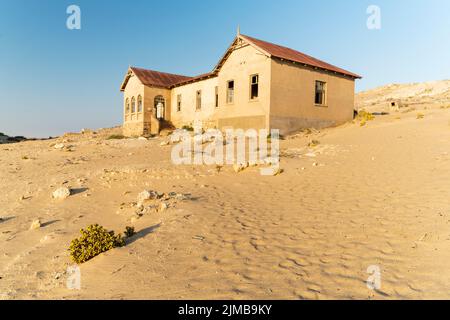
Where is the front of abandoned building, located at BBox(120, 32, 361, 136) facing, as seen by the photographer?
facing the viewer and to the left of the viewer

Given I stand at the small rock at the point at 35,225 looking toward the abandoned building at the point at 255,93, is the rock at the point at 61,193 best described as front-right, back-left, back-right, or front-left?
front-left

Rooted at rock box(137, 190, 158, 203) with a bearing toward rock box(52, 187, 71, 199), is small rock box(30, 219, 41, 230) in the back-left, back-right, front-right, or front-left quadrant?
front-left

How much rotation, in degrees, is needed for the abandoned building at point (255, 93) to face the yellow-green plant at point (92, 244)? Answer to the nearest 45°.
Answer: approximately 45° to its left

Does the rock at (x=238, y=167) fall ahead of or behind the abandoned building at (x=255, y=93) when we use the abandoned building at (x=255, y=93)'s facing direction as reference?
ahead

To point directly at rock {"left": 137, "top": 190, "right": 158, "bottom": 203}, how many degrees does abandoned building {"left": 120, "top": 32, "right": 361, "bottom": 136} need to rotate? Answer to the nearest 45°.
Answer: approximately 45° to its left

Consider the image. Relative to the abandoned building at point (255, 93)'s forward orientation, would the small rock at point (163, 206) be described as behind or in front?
in front

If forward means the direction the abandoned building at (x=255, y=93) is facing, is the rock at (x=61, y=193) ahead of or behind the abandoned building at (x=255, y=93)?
ahead

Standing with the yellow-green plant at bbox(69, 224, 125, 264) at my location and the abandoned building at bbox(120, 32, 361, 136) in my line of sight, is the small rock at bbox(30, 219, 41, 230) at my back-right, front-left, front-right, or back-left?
front-left
